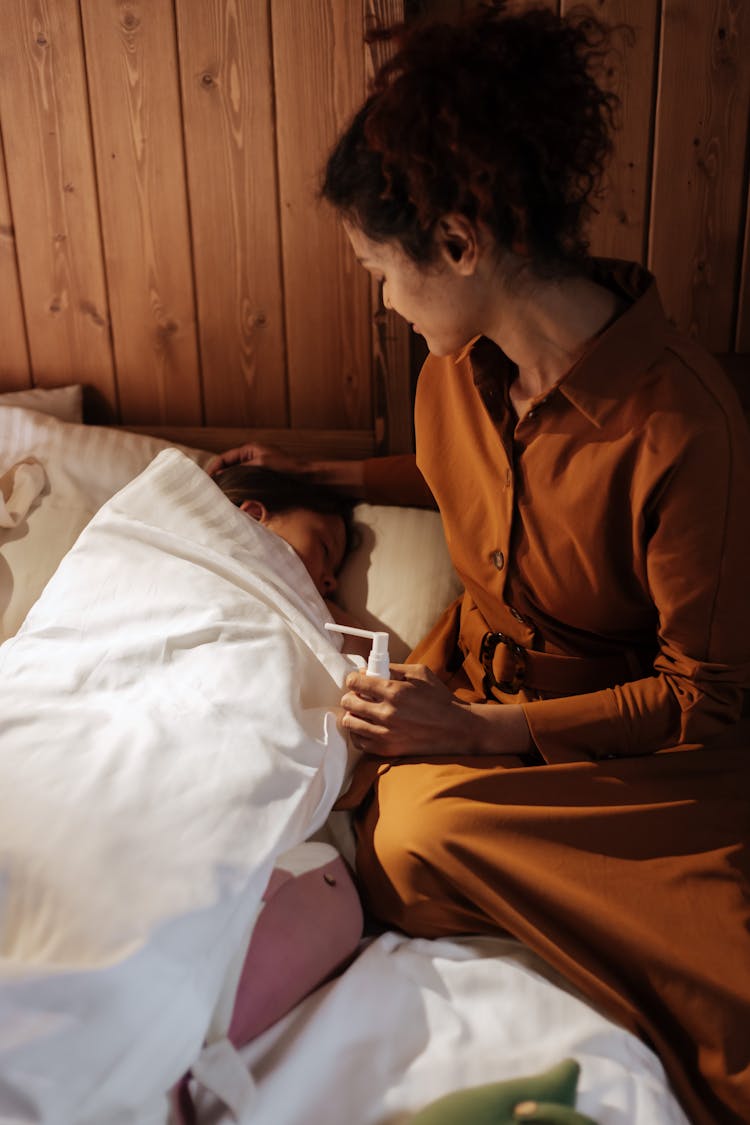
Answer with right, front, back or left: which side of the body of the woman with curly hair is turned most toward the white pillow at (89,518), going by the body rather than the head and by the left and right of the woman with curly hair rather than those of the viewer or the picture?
right

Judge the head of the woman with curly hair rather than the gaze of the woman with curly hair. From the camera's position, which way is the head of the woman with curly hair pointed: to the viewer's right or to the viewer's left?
to the viewer's left

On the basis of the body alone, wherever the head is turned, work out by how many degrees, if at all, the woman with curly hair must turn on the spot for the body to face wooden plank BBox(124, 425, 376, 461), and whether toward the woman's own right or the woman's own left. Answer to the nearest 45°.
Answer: approximately 90° to the woman's own right

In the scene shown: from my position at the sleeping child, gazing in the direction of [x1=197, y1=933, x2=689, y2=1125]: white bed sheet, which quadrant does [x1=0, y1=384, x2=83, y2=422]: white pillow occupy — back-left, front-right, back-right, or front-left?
back-right
